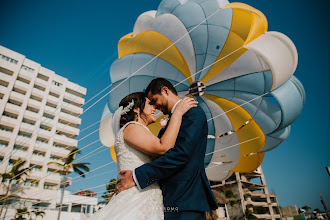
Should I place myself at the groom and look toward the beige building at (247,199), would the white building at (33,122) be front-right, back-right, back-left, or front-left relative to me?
front-left

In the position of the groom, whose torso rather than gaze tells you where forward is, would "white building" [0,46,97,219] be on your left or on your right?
on your right

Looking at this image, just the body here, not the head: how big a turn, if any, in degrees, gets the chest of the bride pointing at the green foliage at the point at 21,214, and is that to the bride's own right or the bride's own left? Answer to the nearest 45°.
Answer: approximately 135° to the bride's own left

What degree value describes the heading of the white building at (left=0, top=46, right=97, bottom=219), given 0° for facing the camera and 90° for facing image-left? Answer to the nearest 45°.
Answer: approximately 315°

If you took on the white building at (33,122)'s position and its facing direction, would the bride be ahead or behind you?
ahead

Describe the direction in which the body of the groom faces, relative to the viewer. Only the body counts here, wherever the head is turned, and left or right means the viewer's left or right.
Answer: facing to the left of the viewer

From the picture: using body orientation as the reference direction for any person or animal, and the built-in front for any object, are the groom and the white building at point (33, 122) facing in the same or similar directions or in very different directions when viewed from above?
very different directions

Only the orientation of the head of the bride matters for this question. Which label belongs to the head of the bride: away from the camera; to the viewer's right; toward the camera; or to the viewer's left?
to the viewer's right

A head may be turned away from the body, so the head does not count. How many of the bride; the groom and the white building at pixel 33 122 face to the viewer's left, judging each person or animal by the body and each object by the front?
1

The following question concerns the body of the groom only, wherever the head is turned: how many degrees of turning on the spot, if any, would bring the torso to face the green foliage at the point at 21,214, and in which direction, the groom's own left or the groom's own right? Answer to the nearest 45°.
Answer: approximately 45° to the groom's own right

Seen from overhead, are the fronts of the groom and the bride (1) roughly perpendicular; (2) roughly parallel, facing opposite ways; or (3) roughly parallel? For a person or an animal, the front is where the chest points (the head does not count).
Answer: roughly parallel, facing opposite ways

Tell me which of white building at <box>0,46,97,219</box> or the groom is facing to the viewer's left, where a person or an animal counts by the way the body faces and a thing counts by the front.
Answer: the groom

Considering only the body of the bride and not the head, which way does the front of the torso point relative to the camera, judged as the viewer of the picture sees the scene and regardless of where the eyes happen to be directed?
to the viewer's right
